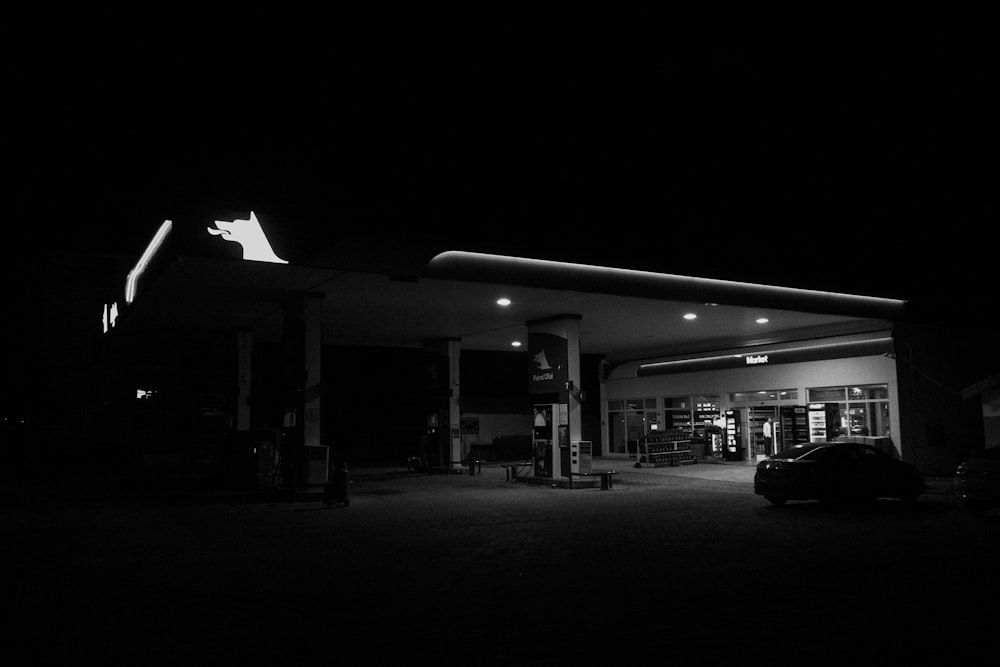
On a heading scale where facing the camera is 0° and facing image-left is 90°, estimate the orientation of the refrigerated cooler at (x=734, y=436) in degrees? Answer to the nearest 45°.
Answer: approximately 45°

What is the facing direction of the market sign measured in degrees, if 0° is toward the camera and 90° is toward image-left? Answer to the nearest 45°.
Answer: approximately 45°

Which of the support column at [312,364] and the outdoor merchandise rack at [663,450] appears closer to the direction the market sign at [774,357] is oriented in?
the support column

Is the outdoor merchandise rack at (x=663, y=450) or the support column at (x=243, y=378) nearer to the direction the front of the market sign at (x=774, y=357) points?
the support column

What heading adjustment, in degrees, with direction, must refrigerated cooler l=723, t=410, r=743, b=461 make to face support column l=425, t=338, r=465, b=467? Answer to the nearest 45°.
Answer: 0° — it already faces it
